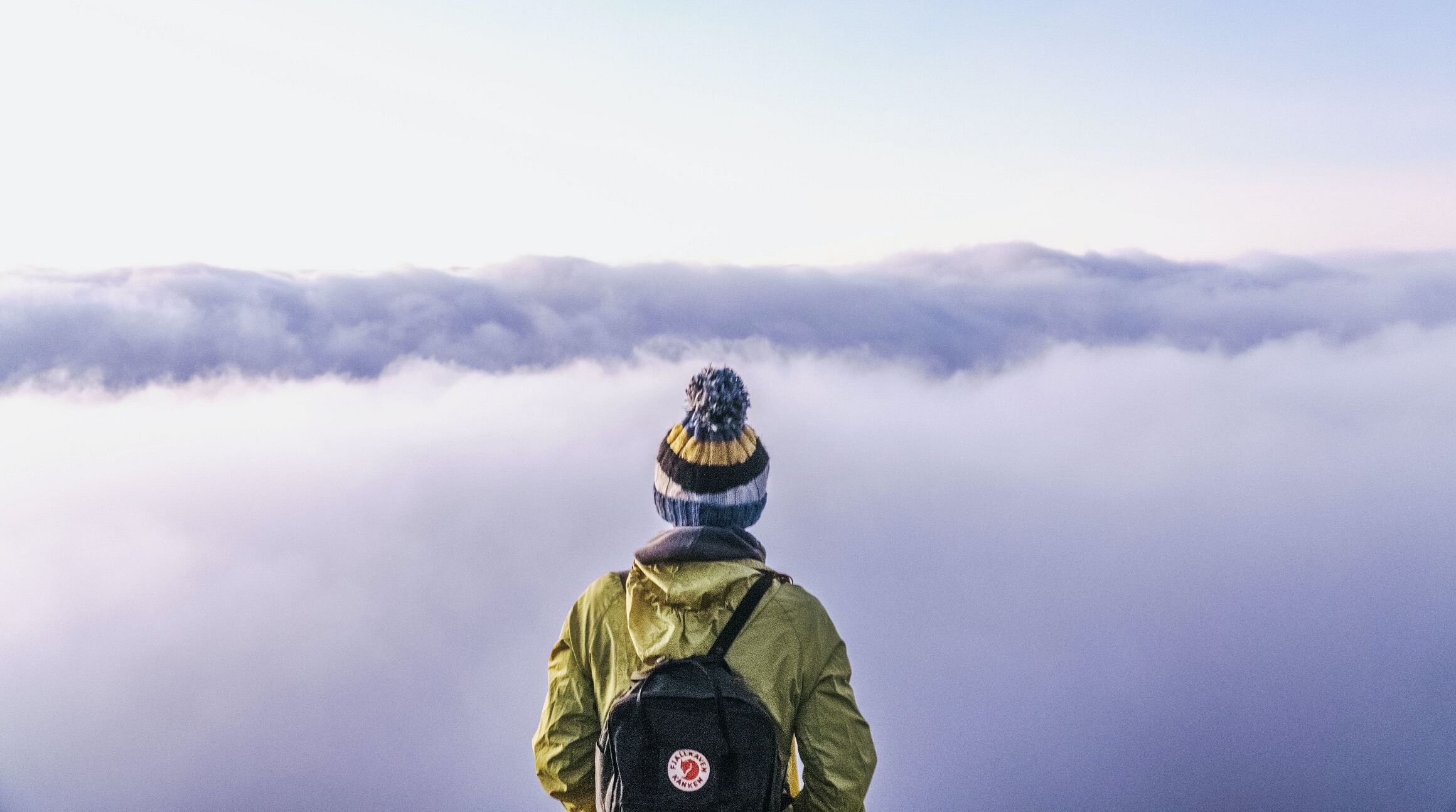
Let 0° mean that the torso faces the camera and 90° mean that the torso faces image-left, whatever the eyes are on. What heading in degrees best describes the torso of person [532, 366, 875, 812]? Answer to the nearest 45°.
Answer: approximately 180°

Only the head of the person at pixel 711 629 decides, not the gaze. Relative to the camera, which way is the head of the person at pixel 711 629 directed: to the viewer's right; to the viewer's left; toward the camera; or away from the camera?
away from the camera
